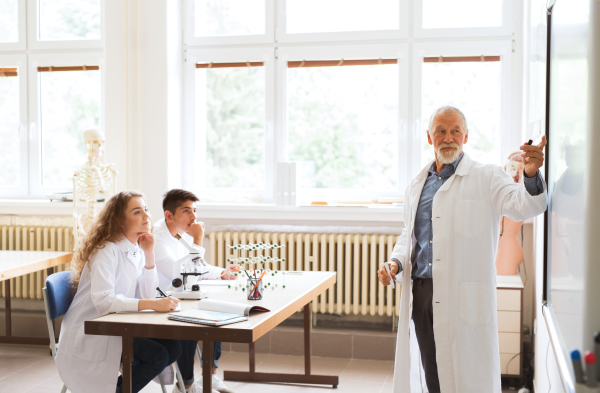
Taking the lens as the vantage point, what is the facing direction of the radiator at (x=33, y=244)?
facing the viewer

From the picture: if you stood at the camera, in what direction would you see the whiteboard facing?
facing to the left of the viewer

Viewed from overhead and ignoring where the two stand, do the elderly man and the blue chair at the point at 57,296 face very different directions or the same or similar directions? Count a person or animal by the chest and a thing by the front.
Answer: very different directions

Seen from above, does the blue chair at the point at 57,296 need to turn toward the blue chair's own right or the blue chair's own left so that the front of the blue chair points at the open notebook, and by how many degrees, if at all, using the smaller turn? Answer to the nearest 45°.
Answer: approximately 45° to the blue chair's own right

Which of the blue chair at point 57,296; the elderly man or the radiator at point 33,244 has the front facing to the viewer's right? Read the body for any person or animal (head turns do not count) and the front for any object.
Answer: the blue chair

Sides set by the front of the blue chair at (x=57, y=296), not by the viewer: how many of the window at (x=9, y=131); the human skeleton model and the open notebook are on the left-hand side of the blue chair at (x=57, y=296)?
2

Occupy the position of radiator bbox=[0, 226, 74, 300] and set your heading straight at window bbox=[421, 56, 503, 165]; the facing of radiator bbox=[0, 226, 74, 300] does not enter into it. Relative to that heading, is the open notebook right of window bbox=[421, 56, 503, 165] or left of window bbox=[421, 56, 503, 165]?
right

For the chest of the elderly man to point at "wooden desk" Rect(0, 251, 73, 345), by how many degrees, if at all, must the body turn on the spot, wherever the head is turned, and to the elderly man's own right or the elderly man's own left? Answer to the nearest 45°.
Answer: approximately 45° to the elderly man's own right

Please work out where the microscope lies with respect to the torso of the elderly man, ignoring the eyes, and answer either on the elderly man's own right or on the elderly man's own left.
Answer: on the elderly man's own right

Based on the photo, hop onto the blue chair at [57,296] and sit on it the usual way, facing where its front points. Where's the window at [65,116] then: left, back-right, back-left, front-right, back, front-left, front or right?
left

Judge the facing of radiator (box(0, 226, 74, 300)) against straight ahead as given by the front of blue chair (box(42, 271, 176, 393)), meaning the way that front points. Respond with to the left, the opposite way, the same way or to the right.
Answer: to the right

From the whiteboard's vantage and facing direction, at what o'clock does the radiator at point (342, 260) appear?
The radiator is roughly at 2 o'clock from the whiteboard.

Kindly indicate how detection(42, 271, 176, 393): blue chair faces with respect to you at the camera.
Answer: facing to the right of the viewer

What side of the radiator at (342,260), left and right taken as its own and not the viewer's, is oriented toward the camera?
front

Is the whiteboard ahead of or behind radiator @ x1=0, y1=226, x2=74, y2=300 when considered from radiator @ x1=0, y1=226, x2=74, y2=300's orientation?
ahead
